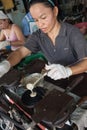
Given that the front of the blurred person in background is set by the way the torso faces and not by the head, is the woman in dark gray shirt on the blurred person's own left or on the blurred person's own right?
on the blurred person's own left

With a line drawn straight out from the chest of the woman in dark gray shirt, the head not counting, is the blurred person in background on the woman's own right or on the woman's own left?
on the woman's own right

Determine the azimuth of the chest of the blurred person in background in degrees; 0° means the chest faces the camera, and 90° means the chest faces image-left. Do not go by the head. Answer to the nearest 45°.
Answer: approximately 45°
